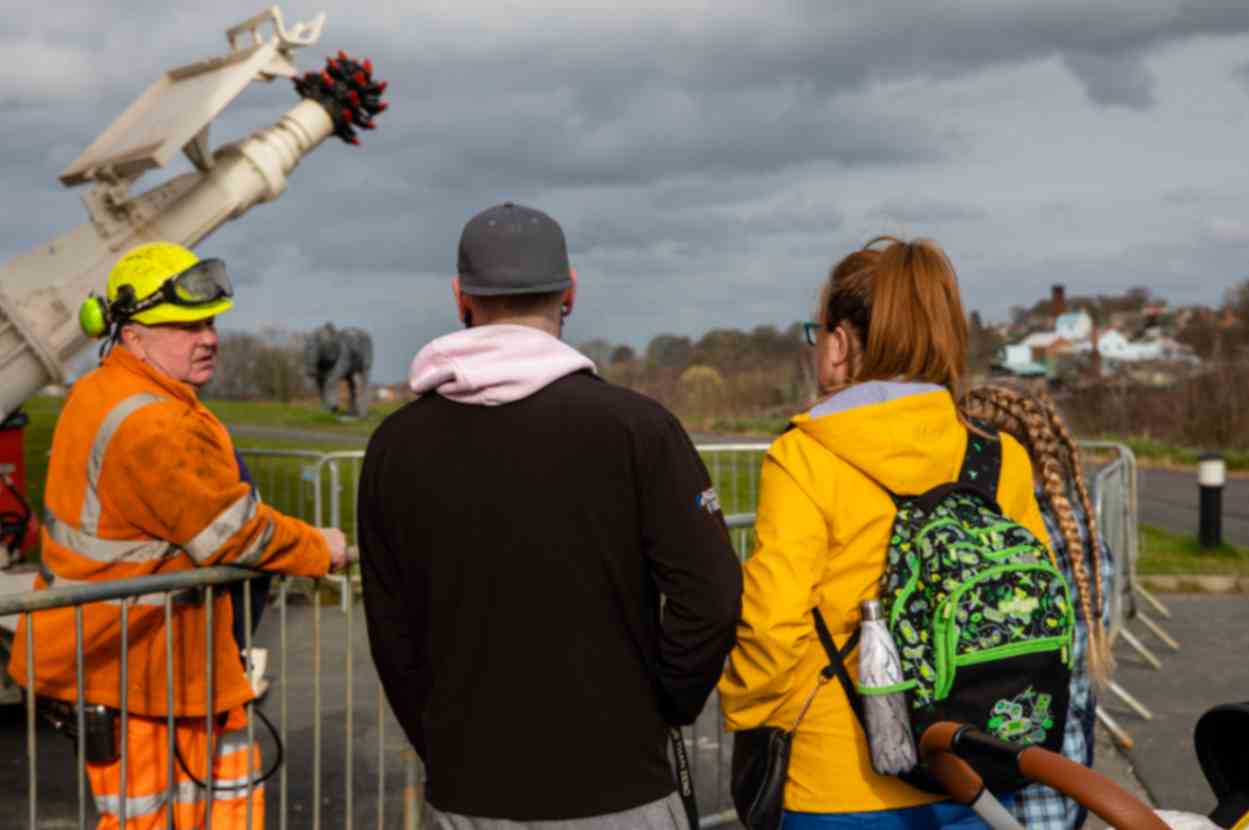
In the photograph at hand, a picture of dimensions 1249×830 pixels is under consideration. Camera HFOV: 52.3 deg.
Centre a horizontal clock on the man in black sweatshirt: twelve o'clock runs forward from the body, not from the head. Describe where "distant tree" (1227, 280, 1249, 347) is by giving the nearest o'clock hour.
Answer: The distant tree is roughly at 1 o'clock from the man in black sweatshirt.

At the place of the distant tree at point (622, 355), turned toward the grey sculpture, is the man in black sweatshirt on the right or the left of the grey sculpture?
left

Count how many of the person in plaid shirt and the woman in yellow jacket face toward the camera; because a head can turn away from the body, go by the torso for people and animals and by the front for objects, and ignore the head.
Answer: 0

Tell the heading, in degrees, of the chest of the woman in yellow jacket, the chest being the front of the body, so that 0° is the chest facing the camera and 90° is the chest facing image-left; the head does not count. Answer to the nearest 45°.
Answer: approximately 135°

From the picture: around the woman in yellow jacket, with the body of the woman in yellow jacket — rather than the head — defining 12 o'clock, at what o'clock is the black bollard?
The black bollard is roughly at 2 o'clock from the woman in yellow jacket.

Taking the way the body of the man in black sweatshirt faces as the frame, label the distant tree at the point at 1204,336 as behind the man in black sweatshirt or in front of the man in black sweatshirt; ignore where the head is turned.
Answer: in front

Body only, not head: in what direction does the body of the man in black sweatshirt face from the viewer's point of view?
away from the camera

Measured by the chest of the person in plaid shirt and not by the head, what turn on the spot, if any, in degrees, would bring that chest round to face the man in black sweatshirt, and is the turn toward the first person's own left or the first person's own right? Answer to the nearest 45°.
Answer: approximately 90° to the first person's own left

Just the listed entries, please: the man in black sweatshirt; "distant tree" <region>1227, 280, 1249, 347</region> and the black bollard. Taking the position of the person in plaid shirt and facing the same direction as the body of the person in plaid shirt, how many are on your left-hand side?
1

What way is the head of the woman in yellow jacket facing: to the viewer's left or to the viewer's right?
to the viewer's left

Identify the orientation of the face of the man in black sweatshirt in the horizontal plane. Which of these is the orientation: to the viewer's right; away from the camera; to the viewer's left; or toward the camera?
away from the camera

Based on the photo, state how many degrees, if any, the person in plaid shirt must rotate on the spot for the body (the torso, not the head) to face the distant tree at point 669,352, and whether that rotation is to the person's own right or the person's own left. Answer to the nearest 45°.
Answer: approximately 45° to the person's own right

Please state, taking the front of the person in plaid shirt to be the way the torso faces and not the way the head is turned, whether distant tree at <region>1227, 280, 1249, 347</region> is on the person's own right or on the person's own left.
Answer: on the person's own right
